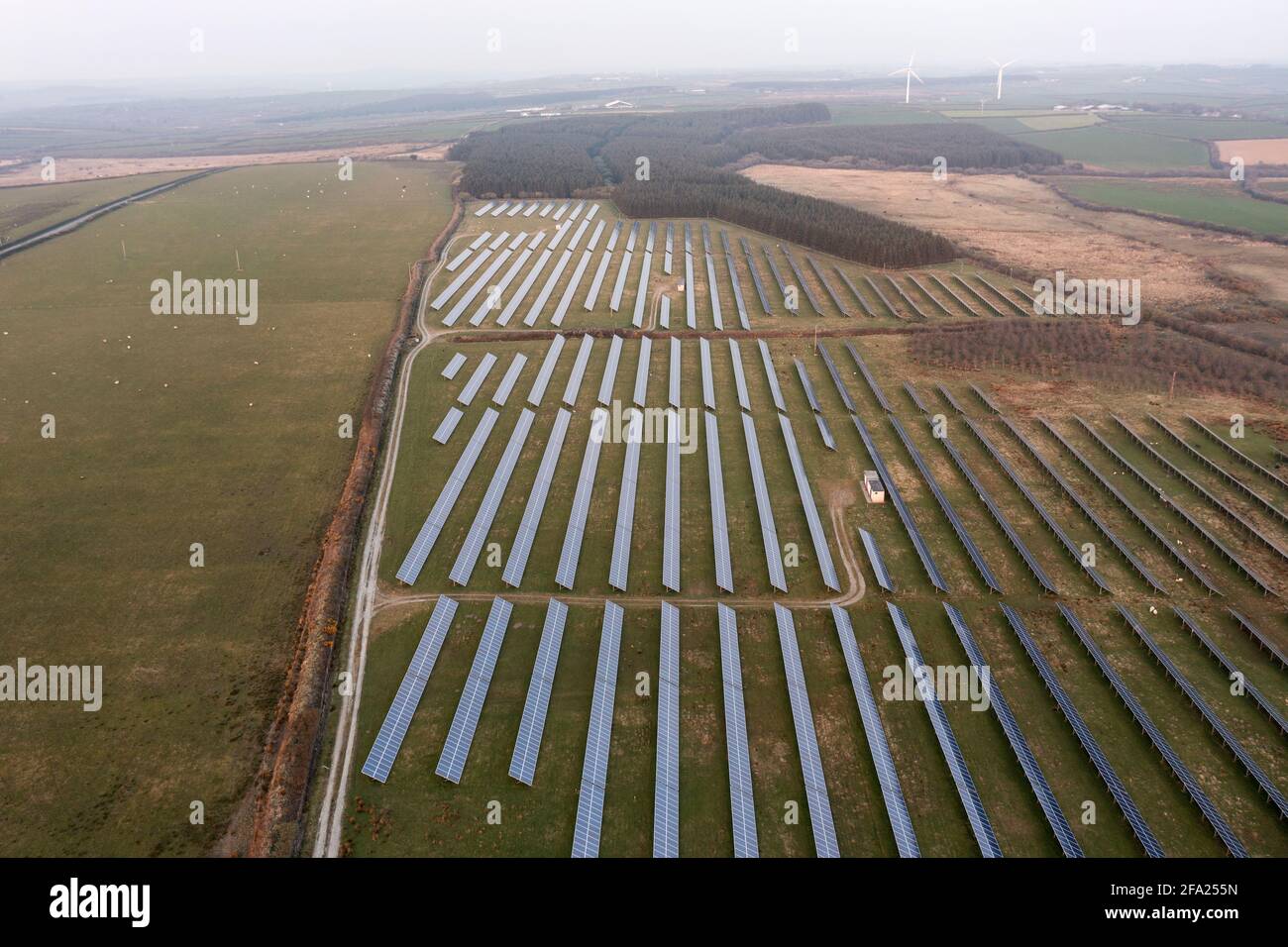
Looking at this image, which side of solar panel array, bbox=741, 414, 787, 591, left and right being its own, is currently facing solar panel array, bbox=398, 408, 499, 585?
back

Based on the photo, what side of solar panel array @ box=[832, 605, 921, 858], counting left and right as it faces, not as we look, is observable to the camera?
right

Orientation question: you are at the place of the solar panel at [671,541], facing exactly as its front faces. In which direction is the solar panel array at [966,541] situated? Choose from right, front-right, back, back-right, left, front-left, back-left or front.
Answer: front

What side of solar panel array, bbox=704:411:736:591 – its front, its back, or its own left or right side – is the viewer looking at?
right

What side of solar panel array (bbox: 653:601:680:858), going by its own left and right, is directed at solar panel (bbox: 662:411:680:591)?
left

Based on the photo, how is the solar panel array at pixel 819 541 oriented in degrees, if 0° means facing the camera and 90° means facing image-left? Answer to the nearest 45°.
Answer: approximately 270°

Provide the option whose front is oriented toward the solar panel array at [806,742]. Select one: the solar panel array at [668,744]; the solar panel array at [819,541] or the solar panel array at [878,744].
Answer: the solar panel array at [668,744]

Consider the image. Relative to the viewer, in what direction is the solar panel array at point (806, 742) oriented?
to the viewer's right

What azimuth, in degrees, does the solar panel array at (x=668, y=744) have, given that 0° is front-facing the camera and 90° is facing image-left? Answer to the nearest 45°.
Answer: approximately 270°

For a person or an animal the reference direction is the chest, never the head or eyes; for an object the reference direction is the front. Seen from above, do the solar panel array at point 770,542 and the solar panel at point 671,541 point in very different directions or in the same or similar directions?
same or similar directions

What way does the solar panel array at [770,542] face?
to the viewer's right

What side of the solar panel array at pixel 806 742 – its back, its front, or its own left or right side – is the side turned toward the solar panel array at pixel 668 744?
back

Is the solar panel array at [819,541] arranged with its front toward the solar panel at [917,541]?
yes

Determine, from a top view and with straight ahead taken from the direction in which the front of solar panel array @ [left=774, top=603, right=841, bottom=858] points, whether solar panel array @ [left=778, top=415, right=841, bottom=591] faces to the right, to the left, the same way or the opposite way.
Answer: the same way

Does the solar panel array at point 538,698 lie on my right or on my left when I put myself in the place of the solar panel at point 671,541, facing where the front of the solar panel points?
on my right

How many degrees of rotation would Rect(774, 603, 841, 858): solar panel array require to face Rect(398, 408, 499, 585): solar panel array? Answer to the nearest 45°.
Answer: approximately 135° to its left

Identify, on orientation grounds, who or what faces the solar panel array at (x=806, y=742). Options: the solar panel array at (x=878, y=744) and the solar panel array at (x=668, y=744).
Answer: the solar panel array at (x=668, y=744)
